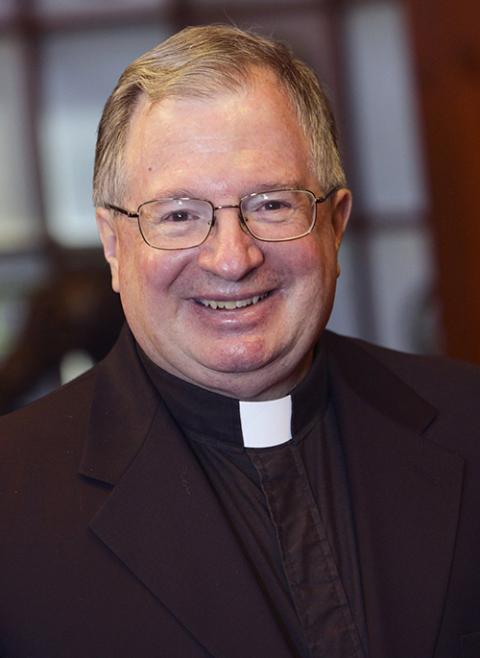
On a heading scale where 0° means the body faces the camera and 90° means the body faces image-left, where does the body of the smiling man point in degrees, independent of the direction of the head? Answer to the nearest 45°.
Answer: approximately 0°
